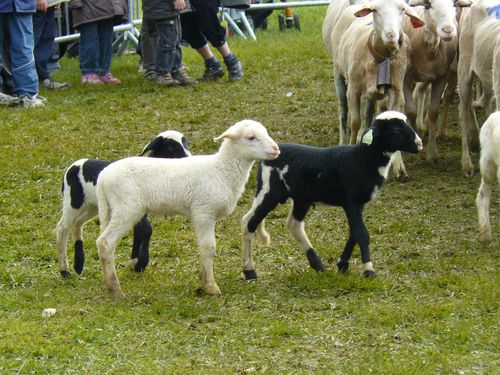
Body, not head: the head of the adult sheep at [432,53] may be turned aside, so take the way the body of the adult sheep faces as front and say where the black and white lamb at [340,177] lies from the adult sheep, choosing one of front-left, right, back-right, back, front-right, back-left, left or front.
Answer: front

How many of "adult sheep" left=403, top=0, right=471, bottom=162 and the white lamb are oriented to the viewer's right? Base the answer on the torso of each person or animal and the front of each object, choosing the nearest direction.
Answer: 1

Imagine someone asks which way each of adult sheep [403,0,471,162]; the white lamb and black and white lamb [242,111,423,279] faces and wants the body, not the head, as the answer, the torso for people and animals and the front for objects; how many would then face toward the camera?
1

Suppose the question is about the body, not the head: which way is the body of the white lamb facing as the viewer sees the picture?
to the viewer's right

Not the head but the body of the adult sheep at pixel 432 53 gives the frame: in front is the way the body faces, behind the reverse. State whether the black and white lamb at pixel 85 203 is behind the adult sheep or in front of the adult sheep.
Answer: in front

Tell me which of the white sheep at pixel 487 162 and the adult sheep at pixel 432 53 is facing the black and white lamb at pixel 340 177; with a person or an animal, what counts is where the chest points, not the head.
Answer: the adult sheep

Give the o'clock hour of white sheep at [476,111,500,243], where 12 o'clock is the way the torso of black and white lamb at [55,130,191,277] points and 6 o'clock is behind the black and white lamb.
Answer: The white sheep is roughly at 12 o'clock from the black and white lamb.

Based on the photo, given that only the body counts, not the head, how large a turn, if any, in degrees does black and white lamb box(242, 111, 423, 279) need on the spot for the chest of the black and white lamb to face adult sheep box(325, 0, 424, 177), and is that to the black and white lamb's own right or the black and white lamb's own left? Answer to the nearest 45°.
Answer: approximately 90° to the black and white lamb's own left

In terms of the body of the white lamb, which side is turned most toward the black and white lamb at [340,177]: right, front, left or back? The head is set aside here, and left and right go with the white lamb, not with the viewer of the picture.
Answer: front

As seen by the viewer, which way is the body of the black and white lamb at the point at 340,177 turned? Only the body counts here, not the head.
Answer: to the viewer's right

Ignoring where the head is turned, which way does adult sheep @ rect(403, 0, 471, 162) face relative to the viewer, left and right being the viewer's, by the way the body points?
facing the viewer

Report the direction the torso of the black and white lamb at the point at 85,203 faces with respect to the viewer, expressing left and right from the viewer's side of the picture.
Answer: facing to the right of the viewer
